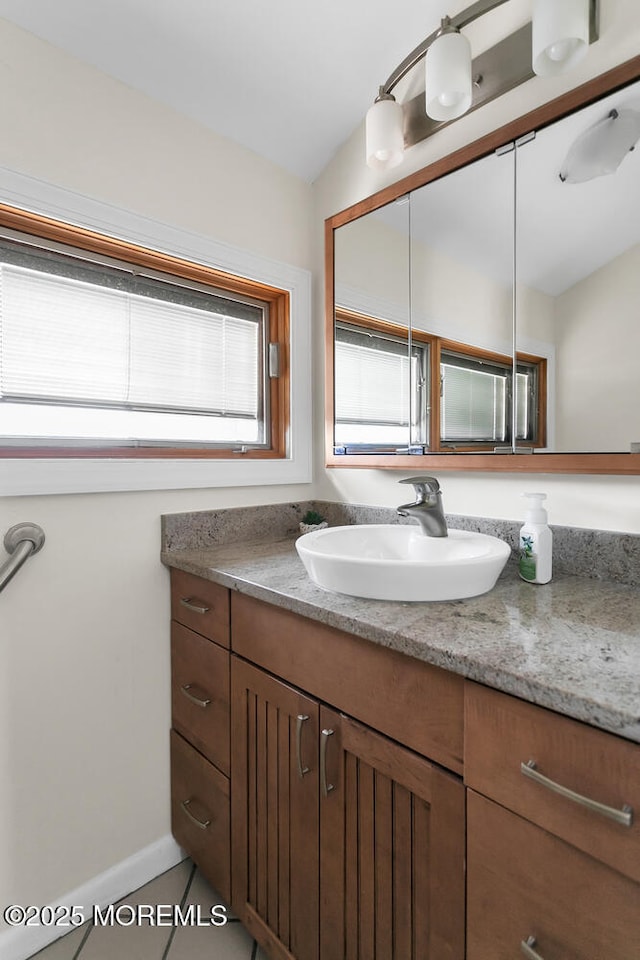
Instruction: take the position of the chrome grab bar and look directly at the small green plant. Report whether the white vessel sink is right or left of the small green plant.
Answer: right

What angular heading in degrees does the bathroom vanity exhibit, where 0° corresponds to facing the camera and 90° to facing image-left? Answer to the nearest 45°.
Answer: approximately 45°

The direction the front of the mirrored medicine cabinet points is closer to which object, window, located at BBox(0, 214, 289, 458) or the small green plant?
the window

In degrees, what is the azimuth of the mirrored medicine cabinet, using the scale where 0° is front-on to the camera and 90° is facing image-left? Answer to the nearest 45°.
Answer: approximately 45°
